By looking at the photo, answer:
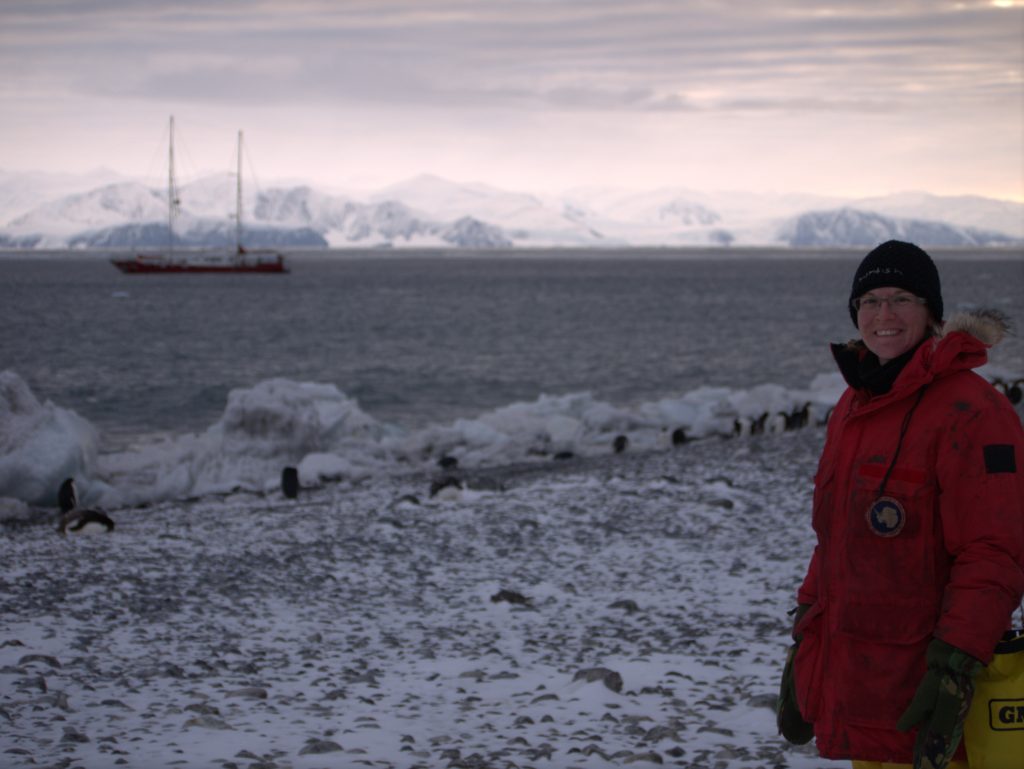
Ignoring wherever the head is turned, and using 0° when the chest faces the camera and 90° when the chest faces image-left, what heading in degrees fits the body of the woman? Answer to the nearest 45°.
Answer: approximately 45°

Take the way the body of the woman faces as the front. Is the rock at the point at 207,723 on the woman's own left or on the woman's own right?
on the woman's own right

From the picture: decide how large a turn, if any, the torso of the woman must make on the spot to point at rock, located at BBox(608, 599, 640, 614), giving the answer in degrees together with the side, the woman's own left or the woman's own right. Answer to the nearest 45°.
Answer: approximately 135° to the woman's own right

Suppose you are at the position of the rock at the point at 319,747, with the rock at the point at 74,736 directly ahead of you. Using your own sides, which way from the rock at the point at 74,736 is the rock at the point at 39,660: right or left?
right

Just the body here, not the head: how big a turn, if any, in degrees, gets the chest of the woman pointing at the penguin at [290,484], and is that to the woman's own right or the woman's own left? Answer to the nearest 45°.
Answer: approximately 90° to the woman's own right

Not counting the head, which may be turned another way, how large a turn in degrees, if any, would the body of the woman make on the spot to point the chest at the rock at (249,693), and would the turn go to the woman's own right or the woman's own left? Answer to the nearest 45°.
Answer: approximately 90° to the woman's own right

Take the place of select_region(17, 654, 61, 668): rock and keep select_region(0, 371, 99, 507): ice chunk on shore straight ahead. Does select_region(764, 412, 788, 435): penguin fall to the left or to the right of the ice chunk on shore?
right

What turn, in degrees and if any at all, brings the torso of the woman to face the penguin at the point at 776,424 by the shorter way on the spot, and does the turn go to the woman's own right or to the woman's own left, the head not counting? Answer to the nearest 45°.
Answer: approximately 135° to the woman's own right
